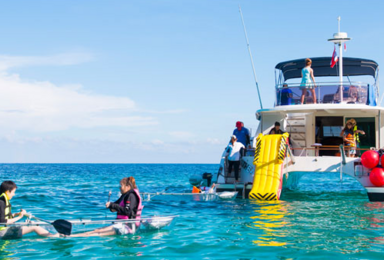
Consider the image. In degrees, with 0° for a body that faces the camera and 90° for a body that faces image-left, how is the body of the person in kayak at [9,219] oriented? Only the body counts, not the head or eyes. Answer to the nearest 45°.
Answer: approximately 270°

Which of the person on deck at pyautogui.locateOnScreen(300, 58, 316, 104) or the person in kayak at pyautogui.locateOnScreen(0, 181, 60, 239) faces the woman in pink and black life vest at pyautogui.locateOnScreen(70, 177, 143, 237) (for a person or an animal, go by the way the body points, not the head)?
the person in kayak

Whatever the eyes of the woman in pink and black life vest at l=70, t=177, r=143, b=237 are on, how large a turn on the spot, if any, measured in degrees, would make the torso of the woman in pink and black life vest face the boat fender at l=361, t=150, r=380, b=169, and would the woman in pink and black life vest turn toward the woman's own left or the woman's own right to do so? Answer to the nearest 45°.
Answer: approximately 135° to the woman's own right

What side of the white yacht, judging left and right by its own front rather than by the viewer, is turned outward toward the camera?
back

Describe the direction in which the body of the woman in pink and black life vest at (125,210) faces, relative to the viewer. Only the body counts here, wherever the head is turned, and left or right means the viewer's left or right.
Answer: facing to the left of the viewer

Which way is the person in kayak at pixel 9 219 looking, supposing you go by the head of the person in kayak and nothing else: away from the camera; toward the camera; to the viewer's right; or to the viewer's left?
to the viewer's right

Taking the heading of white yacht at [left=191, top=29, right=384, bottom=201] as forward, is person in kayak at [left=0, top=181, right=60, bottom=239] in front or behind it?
behind

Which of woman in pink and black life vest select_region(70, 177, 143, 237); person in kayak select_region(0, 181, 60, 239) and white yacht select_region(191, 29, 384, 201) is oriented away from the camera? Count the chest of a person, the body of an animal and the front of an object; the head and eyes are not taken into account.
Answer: the white yacht

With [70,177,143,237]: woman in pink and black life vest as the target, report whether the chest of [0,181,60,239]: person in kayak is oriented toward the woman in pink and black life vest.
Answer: yes
